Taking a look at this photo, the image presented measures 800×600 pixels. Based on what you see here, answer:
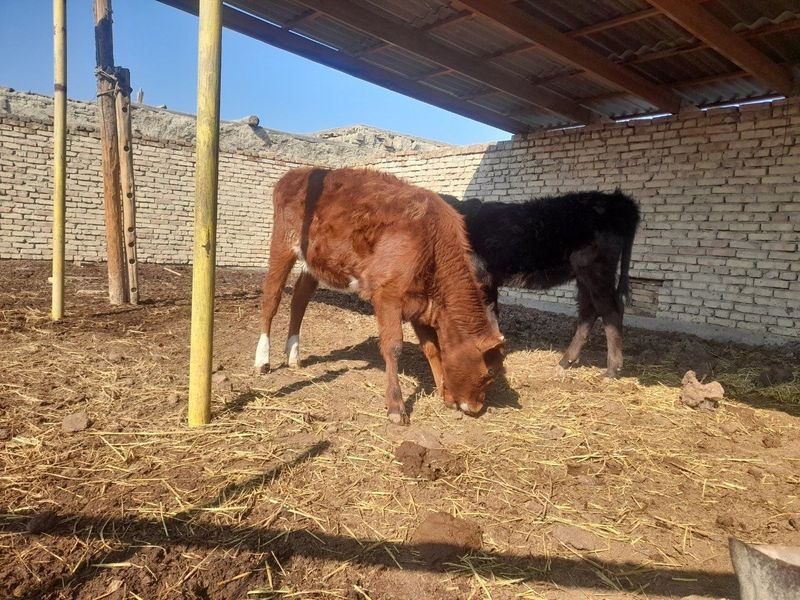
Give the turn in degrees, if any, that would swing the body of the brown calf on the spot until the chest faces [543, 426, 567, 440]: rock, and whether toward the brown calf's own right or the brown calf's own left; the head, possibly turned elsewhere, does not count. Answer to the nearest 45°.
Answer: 0° — it already faces it

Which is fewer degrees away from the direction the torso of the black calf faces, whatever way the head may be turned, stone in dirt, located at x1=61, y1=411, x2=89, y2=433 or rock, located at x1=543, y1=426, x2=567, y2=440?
the stone in dirt

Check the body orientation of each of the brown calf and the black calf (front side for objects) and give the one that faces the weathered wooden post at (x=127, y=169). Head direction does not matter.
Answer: the black calf

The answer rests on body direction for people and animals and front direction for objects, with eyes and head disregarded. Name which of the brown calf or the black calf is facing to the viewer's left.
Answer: the black calf

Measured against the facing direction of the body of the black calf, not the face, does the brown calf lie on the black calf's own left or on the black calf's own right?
on the black calf's own left

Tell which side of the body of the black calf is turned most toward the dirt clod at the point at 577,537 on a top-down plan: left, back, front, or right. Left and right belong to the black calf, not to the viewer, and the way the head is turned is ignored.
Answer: left

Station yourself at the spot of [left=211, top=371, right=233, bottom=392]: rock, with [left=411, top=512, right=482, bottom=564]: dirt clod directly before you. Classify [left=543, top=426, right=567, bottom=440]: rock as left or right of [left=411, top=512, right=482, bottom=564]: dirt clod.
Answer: left

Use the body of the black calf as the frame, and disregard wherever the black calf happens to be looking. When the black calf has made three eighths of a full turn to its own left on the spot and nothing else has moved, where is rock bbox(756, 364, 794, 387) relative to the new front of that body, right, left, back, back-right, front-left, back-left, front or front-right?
front-left

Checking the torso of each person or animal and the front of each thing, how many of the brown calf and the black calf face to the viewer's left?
1

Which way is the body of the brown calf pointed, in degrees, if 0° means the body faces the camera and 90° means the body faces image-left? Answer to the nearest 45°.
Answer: approximately 315°

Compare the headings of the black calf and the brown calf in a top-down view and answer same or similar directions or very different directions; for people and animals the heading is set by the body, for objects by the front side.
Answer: very different directions

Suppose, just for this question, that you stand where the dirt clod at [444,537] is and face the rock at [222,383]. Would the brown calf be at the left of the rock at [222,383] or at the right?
right

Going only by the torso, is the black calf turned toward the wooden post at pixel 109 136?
yes

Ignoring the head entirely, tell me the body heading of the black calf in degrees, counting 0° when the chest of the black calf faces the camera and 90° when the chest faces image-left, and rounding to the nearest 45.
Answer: approximately 90°

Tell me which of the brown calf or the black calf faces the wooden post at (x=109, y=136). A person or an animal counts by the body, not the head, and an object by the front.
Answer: the black calf

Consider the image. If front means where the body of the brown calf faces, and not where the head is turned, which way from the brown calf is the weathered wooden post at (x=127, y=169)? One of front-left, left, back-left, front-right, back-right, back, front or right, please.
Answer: back
